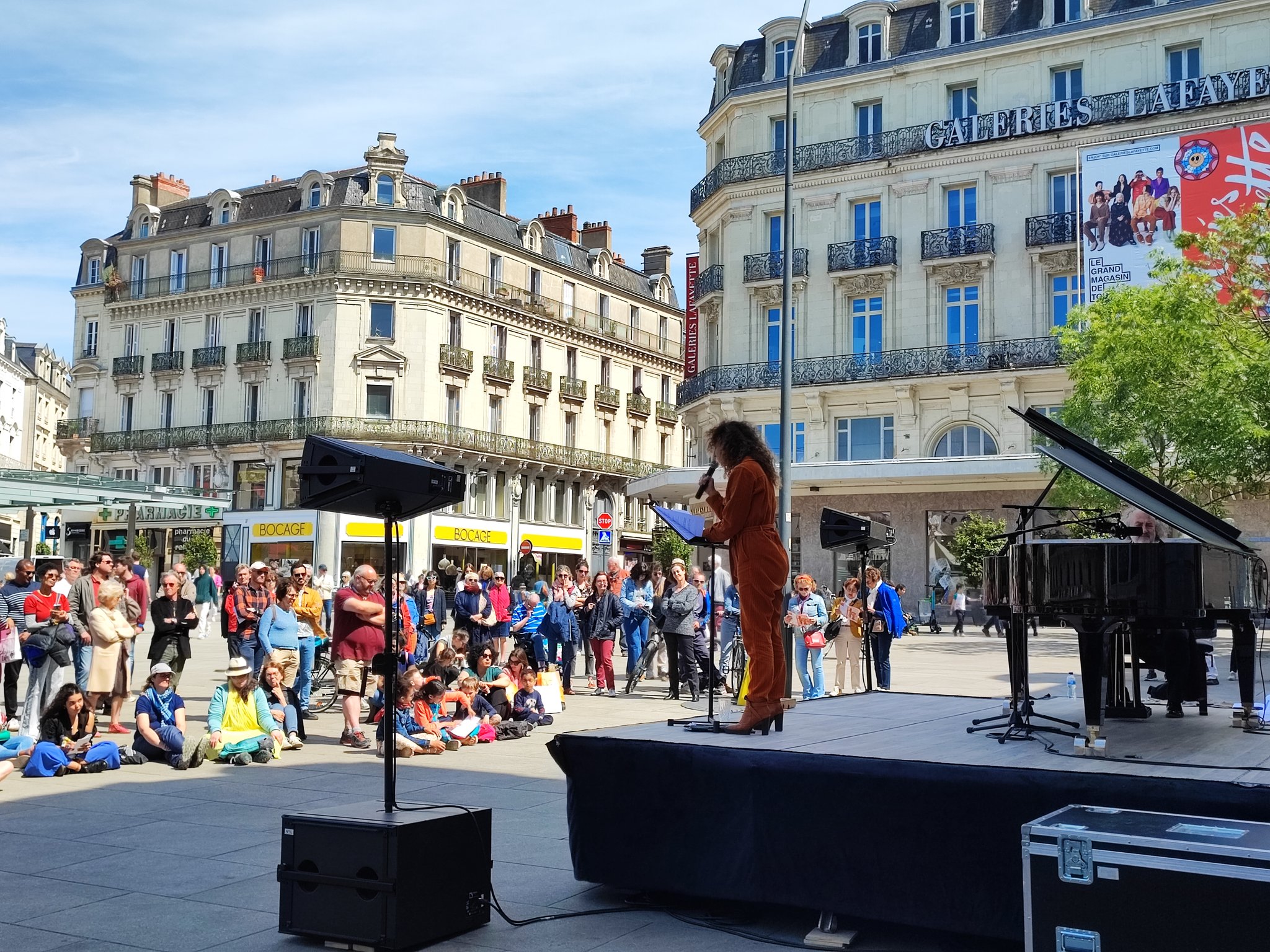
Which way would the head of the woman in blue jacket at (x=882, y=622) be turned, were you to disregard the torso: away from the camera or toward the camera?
toward the camera

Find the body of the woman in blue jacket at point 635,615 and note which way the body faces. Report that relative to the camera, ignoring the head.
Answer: toward the camera

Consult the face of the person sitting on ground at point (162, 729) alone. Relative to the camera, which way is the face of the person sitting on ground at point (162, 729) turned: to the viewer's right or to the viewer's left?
to the viewer's right

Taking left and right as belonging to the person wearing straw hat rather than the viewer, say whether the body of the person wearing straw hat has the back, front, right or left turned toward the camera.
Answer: front

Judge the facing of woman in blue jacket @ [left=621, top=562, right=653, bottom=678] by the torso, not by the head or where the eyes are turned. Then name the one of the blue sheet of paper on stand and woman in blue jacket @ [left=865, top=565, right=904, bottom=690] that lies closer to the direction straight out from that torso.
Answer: the blue sheet of paper on stand

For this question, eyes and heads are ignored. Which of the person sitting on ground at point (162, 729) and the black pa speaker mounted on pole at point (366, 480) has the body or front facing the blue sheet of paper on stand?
the person sitting on ground

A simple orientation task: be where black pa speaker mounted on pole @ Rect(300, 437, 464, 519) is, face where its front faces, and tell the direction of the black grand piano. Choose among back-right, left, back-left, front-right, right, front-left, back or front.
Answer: back-right

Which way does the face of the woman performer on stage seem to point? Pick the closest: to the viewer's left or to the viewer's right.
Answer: to the viewer's left

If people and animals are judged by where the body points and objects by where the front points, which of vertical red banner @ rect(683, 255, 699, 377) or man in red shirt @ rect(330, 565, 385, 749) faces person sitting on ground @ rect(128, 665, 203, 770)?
the vertical red banner

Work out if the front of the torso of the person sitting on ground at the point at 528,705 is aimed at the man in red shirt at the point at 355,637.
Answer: no

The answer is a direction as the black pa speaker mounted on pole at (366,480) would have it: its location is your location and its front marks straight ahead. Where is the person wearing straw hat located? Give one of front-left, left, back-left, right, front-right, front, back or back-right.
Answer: front-right

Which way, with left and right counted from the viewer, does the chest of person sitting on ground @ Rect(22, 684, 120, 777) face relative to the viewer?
facing the viewer and to the right of the viewer

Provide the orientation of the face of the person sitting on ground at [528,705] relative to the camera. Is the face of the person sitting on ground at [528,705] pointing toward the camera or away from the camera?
toward the camera

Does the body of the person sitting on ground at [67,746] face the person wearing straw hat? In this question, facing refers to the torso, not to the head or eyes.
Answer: no

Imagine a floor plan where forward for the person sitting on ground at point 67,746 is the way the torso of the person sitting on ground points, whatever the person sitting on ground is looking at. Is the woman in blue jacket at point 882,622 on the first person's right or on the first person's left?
on the first person's left

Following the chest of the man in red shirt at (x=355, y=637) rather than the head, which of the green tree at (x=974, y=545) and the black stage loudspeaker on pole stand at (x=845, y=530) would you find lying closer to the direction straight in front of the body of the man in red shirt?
the black stage loudspeaker on pole stand

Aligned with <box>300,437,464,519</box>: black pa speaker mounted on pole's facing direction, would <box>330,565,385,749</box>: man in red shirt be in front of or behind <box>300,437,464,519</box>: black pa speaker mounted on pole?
in front
